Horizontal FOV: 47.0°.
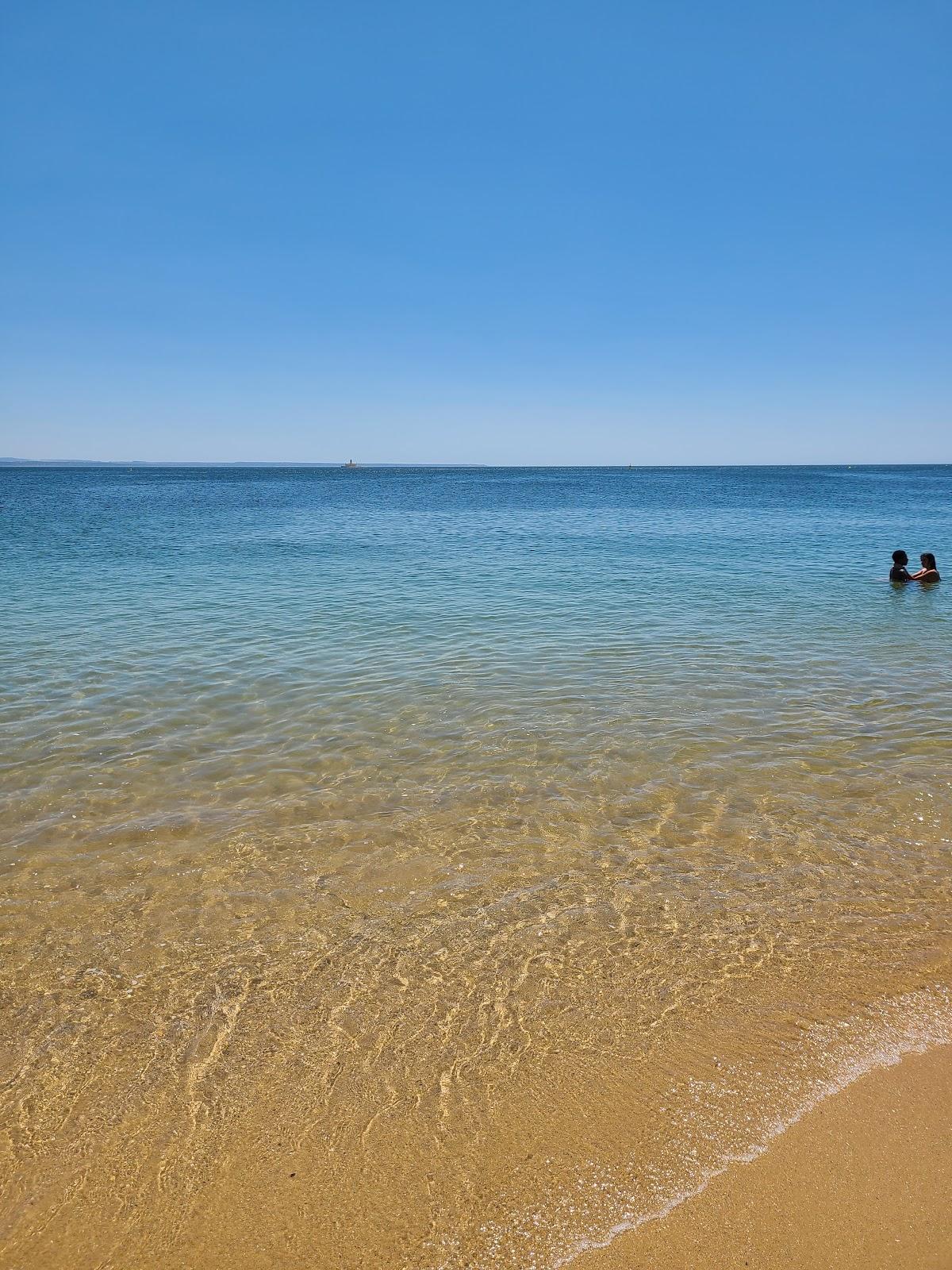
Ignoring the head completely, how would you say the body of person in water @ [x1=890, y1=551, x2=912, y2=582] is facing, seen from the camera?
to the viewer's right
